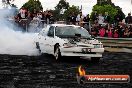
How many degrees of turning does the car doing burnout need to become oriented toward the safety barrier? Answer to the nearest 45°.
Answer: approximately 90° to its left

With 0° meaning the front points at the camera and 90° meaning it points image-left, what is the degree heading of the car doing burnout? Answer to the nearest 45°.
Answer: approximately 315°

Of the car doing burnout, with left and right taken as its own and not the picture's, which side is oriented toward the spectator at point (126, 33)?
left
